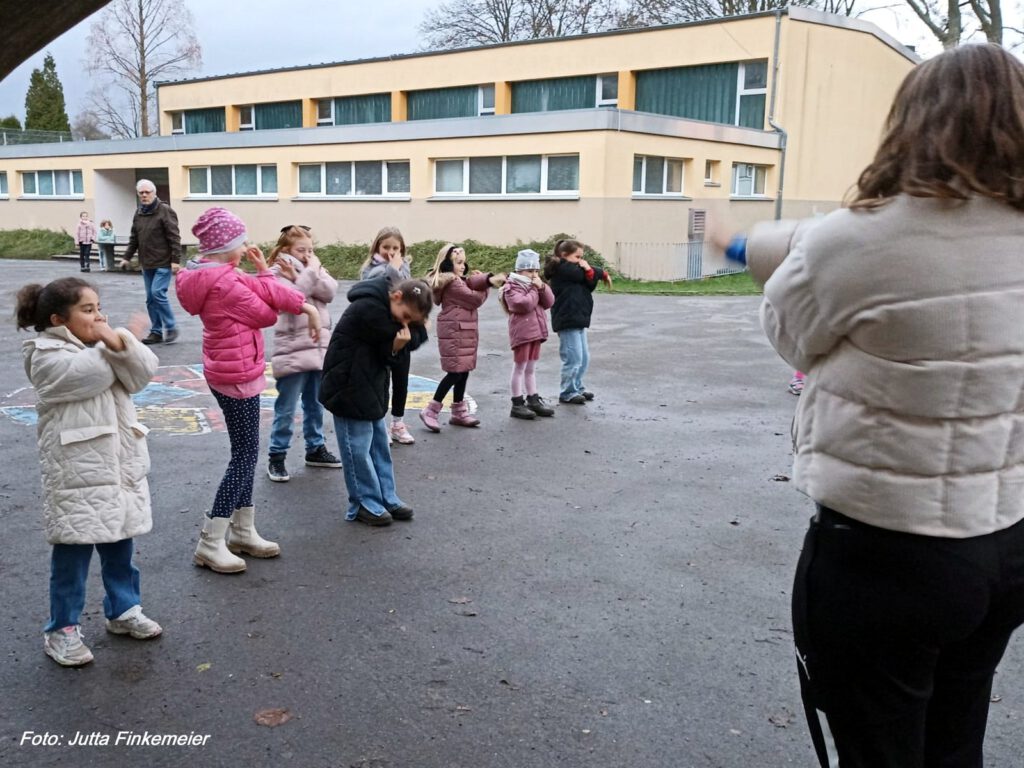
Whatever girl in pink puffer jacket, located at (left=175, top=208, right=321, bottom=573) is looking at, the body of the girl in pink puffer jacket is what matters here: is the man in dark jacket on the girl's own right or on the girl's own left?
on the girl's own left

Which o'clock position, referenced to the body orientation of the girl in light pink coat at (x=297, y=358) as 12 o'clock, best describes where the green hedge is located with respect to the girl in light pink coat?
The green hedge is roughly at 7 o'clock from the girl in light pink coat.

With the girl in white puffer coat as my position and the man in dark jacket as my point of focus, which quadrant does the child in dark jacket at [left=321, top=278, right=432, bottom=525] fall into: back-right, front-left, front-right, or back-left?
front-right

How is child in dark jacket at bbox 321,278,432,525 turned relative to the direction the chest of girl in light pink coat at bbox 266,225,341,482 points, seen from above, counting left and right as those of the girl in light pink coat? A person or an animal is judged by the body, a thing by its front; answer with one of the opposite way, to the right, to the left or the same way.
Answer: the same way

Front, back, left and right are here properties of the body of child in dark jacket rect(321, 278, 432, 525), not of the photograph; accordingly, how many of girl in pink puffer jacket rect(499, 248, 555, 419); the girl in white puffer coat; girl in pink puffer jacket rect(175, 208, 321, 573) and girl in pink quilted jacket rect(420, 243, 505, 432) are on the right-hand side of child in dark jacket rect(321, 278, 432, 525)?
2

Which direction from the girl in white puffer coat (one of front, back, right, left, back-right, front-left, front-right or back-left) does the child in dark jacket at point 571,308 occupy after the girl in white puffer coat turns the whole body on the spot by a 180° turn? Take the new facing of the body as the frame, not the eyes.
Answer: right

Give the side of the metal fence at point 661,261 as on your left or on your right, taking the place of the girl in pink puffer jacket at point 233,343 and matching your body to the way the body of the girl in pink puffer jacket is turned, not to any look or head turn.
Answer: on your left

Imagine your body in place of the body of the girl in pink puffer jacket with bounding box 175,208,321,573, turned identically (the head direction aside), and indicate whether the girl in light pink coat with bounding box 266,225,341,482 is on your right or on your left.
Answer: on your left

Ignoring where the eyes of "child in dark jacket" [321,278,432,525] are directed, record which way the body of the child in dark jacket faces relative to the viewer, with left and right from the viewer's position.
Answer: facing the viewer and to the right of the viewer

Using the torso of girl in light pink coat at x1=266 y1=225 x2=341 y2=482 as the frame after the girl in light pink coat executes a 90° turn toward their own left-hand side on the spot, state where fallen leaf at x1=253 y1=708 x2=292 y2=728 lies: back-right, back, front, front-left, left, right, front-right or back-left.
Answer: back-right

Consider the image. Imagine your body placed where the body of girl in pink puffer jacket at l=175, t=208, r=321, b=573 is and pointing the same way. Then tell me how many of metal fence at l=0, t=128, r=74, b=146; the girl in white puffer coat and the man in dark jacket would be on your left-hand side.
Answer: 2

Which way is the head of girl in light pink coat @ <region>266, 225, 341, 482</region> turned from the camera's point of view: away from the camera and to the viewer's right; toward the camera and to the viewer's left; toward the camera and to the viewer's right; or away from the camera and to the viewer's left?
toward the camera and to the viewer's right

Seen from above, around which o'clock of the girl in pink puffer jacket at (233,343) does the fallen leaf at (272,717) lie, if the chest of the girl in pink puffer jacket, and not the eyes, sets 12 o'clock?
The fallen leaf is roughly at 3 o'clock from the girl in pink puffer jacket.

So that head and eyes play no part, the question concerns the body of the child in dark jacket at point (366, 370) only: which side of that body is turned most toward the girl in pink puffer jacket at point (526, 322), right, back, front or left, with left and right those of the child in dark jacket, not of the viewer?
left

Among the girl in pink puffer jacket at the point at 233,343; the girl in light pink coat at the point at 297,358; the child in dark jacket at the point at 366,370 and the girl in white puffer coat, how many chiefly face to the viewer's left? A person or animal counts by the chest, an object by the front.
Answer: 0

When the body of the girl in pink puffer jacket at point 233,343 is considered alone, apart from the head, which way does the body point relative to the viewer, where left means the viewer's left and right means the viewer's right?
facing to the right of the viewer

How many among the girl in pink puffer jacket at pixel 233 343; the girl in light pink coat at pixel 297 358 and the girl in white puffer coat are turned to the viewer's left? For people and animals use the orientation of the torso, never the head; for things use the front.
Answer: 0

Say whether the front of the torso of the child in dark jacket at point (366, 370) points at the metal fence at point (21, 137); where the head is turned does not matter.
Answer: no
